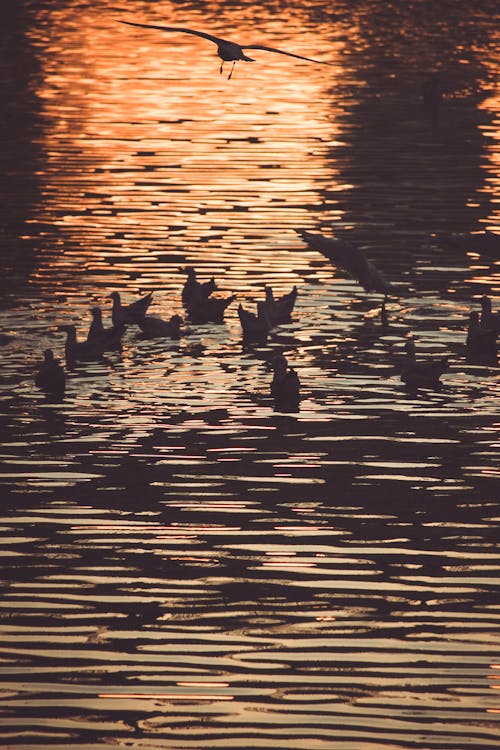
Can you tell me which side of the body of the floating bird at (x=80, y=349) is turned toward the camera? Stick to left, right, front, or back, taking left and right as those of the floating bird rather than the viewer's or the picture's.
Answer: left

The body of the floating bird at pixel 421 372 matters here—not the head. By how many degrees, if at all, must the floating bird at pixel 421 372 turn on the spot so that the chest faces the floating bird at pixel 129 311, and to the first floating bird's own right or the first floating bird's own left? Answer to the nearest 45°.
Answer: approximately 45° to the first floating bird's own right

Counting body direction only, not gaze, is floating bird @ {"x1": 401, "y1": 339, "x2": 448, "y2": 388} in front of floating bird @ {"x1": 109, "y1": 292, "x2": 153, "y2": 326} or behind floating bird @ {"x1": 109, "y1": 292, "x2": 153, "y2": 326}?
behind

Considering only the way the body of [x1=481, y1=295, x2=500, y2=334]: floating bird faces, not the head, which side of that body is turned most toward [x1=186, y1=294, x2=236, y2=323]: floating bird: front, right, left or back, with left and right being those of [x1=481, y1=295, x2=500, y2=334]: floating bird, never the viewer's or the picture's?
front

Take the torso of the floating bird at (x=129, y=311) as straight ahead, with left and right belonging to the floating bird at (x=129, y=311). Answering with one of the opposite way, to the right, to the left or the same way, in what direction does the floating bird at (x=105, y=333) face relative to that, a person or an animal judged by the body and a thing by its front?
the same way

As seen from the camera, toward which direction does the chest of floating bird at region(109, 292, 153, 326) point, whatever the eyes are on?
to the viewer's left

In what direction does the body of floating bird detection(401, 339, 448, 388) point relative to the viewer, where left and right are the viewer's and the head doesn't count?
facing to the left of the viewer

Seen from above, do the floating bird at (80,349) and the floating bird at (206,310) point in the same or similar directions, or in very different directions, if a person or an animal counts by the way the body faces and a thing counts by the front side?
same or similar directions

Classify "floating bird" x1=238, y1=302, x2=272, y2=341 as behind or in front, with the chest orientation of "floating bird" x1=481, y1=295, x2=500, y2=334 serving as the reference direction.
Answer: in front

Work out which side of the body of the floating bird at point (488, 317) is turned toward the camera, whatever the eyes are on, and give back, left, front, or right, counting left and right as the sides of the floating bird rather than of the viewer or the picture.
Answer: left

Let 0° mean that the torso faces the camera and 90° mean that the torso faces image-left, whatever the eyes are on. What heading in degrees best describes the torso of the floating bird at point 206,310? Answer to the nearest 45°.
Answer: approximately 90°

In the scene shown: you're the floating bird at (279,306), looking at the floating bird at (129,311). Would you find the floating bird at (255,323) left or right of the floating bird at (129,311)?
left

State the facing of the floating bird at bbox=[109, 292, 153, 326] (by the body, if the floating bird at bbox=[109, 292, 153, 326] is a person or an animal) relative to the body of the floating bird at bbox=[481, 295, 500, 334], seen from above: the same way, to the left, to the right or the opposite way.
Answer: the same way

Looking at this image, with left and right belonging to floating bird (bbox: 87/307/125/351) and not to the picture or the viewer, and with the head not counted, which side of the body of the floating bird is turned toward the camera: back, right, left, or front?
left

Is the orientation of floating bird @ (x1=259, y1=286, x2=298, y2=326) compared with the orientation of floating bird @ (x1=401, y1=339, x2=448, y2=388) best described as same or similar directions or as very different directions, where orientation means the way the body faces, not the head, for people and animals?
same or similar directions

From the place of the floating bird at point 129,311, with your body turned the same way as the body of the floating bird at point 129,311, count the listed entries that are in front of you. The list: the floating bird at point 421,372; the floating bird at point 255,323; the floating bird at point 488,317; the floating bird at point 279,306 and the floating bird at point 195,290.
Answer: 0

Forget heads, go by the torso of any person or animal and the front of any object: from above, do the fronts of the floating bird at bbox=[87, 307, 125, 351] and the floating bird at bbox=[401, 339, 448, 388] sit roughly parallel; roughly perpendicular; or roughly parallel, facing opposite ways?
roughly parallel

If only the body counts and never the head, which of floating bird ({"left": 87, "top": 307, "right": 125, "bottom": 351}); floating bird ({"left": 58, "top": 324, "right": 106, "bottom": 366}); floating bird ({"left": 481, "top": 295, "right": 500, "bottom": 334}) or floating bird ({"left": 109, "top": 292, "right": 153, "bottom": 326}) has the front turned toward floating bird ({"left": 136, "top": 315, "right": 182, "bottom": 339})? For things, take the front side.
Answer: floating bird ({"left": 481, "top": 295, "right": 500, "bottom": 334})

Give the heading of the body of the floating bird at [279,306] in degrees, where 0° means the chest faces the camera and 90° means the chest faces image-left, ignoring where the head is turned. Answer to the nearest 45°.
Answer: approximately 90°
